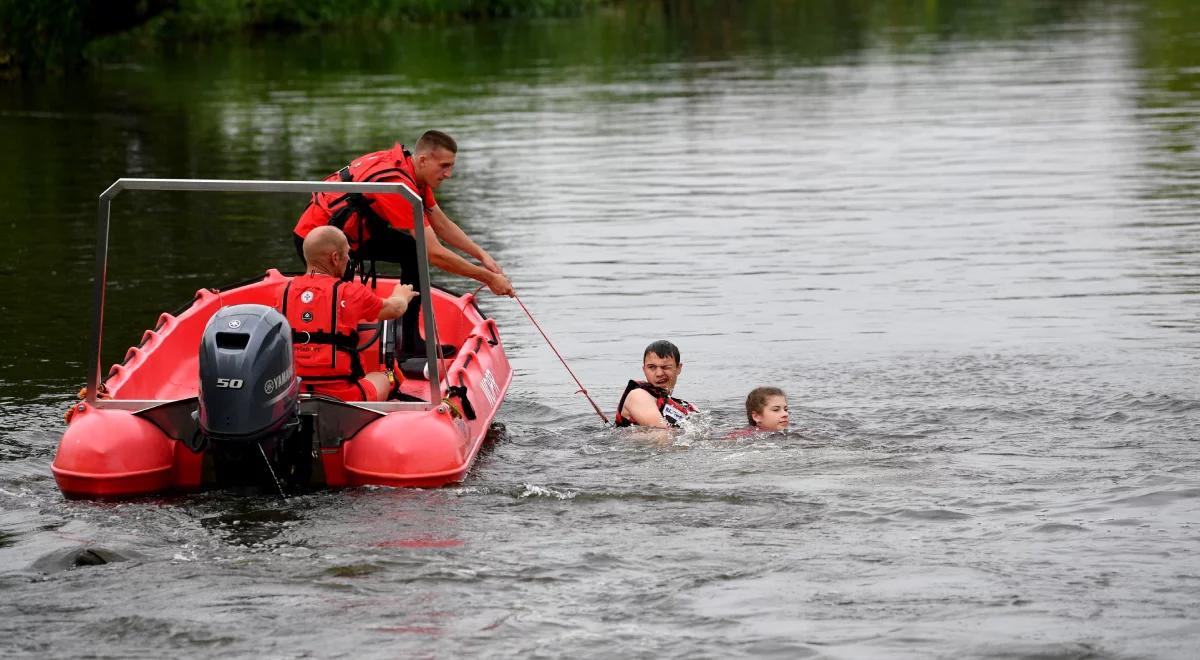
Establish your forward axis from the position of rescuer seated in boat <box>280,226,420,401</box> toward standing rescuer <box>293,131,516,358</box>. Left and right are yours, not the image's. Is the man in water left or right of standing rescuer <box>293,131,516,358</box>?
right

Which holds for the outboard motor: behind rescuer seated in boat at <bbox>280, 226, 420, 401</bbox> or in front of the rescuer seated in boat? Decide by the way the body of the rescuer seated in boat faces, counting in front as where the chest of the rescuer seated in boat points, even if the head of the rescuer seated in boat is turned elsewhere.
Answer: behind

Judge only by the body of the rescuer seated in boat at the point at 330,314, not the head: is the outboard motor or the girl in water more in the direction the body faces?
the girl in water

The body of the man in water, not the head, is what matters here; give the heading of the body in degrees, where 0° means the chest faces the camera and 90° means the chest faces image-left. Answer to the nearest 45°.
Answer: approximately 315°

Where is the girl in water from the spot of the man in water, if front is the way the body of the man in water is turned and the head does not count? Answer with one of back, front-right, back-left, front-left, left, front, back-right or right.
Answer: front-left

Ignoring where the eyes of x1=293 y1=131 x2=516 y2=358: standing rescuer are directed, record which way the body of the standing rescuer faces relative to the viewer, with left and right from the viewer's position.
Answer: facing to the right of the viewer

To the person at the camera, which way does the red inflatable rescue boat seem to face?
facing away from the viewer and to the right of the viewer

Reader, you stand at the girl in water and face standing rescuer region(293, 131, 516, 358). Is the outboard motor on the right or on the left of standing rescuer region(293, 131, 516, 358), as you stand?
left

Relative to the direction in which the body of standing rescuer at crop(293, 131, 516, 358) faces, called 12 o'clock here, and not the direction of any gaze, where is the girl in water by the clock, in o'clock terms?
The girl in water is roughly at 1 o'clock from the standing rescuer.

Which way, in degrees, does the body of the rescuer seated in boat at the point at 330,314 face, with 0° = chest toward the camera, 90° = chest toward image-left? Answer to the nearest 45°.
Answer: approximately 225°
